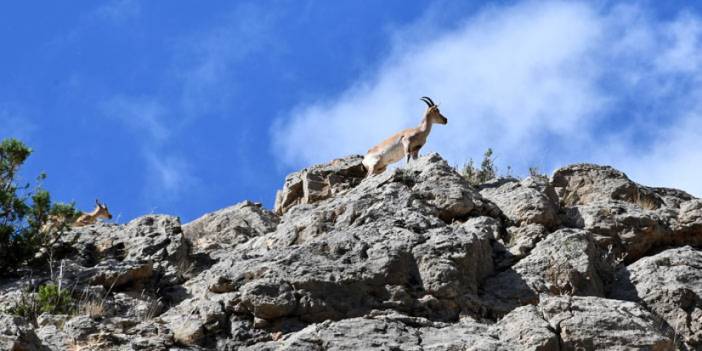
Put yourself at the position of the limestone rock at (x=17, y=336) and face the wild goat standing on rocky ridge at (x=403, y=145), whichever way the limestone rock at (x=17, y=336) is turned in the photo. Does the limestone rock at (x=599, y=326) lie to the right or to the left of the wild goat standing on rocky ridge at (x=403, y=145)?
right

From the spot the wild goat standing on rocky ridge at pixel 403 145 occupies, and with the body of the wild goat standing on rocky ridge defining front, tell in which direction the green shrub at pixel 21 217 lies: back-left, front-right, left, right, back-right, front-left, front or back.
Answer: back-right

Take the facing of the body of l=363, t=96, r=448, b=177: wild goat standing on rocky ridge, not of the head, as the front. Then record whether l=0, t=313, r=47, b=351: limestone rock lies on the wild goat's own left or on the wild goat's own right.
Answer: on the wild goat's own right

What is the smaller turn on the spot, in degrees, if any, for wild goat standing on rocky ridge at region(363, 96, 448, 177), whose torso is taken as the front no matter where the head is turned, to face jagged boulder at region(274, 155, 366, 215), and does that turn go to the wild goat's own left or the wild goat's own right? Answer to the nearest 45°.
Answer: approximately 135° to the wild goat's own right

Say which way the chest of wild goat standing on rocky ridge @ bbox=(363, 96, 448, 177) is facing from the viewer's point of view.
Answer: to the viewer's right
